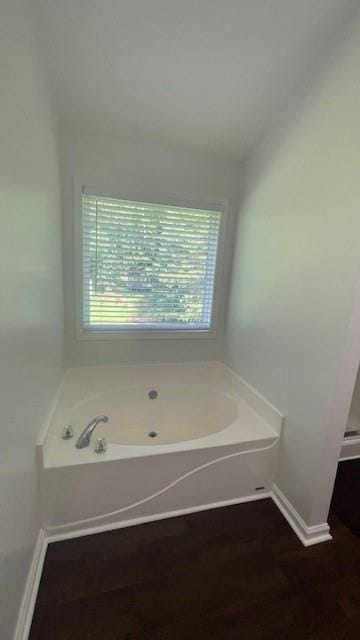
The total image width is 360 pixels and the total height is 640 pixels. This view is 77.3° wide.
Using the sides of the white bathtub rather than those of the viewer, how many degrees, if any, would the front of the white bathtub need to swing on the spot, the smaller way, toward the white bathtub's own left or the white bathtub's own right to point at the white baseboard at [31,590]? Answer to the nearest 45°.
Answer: approximately 45° to the white bathtub's own right

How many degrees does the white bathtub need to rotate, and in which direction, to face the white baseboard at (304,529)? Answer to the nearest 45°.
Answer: approximately 90° to its left

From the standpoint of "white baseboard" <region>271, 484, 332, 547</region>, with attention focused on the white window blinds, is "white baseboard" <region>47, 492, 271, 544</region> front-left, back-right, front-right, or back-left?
front-left

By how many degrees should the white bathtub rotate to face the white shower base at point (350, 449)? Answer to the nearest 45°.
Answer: approximately 90° to its left

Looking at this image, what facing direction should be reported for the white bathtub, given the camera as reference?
facing the viewer
